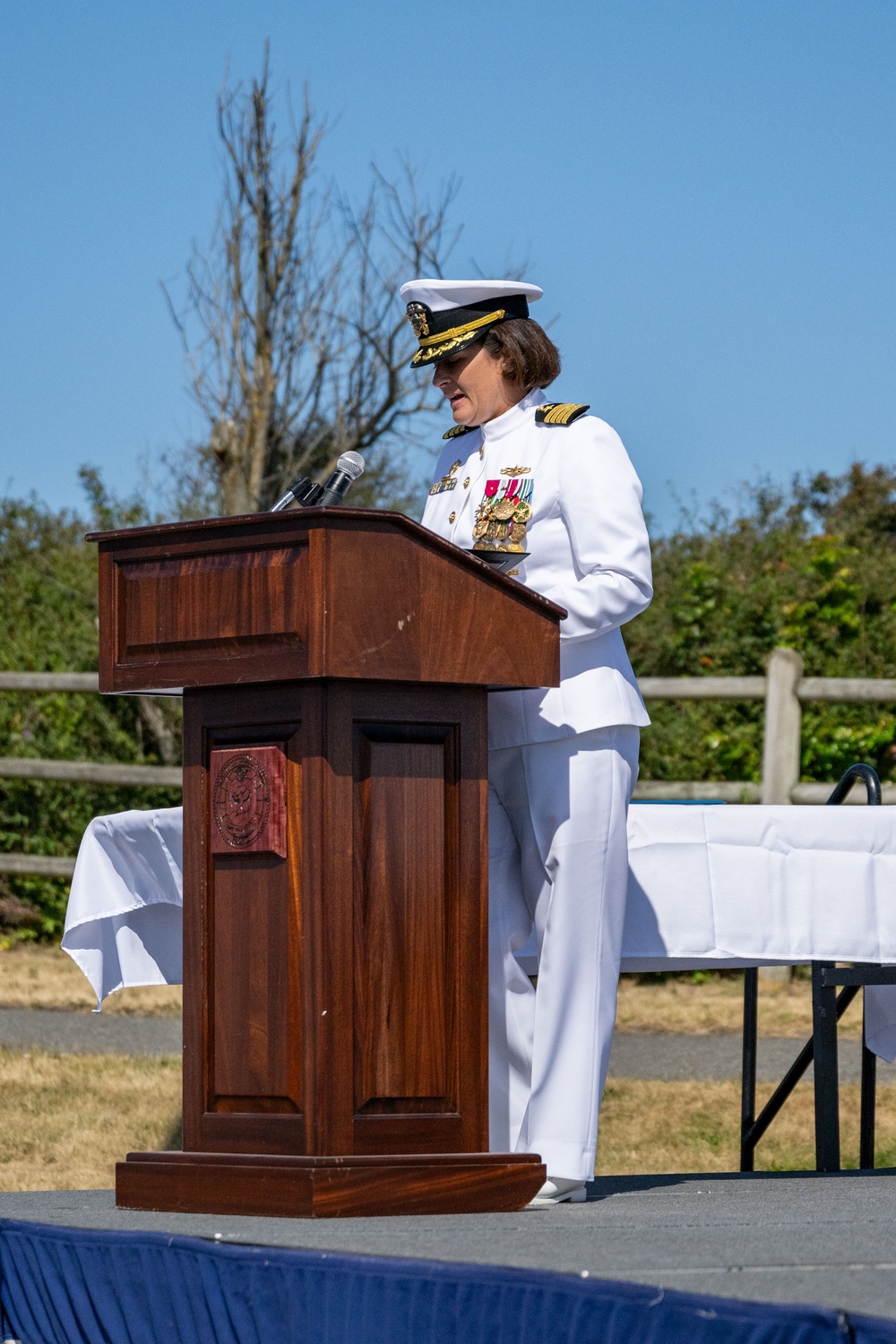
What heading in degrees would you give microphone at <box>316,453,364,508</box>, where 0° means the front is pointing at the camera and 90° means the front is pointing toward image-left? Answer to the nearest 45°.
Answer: approximately 270°

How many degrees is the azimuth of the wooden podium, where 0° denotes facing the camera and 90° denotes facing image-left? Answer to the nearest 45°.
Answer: approximately 45°

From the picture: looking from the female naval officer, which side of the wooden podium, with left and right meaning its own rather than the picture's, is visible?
back
